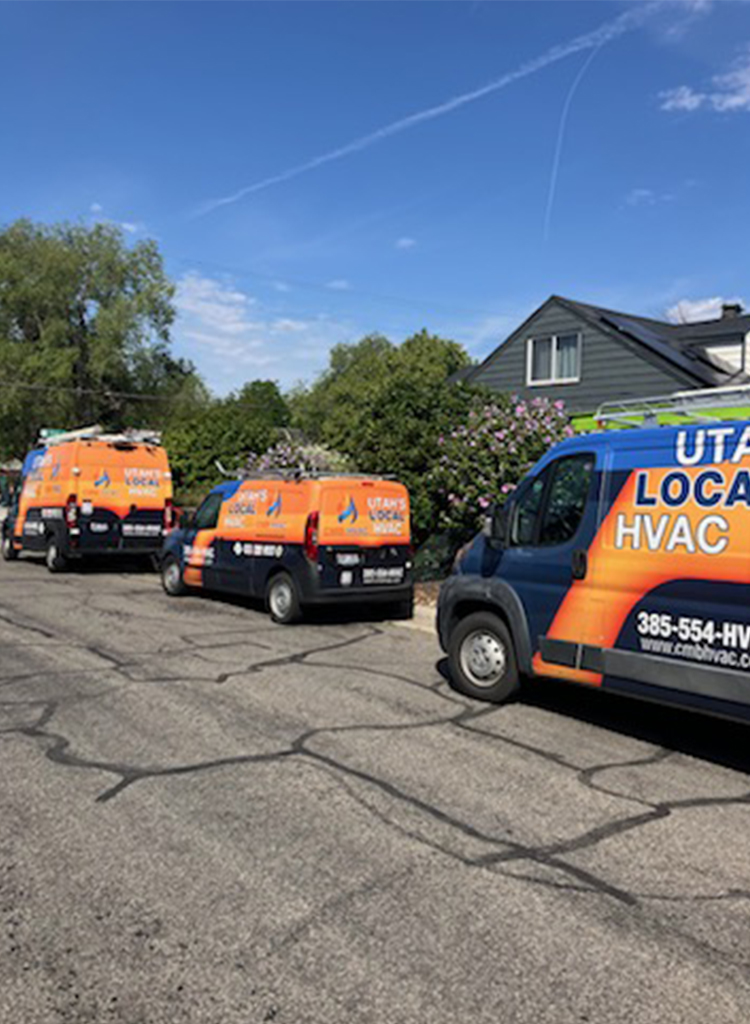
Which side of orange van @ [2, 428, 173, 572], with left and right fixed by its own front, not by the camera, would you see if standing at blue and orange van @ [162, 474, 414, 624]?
back

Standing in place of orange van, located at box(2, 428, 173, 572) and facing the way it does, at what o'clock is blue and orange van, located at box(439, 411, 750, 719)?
The blue and orange van is roughly at 7 o'clock from the orange van.

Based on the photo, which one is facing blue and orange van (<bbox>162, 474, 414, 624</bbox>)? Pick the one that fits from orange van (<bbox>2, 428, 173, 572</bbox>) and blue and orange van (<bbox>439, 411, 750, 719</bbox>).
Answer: blue and orange van (<bbox>439, 411, 750, 719</bbox>)

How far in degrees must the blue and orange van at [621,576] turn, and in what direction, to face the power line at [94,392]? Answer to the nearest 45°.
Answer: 0° — it already faces it

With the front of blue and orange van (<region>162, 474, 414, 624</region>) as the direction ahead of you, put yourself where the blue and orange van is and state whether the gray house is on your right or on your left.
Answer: on your right

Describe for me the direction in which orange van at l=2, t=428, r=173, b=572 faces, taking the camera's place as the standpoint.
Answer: facing away from the viewer and to the left of the viewer

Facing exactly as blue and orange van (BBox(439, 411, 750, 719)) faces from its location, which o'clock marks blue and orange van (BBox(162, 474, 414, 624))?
blue and orange van (BBox(162, 474, 414, 624)) is roughly at 12 o'clock from blue and orange van (BBox(439, 411, 750, 719)).

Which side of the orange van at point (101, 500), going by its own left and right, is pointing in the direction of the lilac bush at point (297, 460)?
right

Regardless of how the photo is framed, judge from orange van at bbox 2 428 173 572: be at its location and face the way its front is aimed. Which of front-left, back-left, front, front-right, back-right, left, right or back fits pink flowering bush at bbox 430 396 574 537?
back

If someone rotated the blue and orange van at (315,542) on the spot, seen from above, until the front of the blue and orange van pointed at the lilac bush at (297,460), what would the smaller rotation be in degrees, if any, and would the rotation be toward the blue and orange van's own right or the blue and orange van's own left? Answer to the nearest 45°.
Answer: approximately 45° to the blue and orange van's own right

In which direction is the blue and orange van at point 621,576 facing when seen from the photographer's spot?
facing away from the viewer and to the left of the viewer

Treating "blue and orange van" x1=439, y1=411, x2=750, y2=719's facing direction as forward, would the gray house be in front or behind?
in front

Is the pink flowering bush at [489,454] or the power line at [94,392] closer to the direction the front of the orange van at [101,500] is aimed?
the power line
